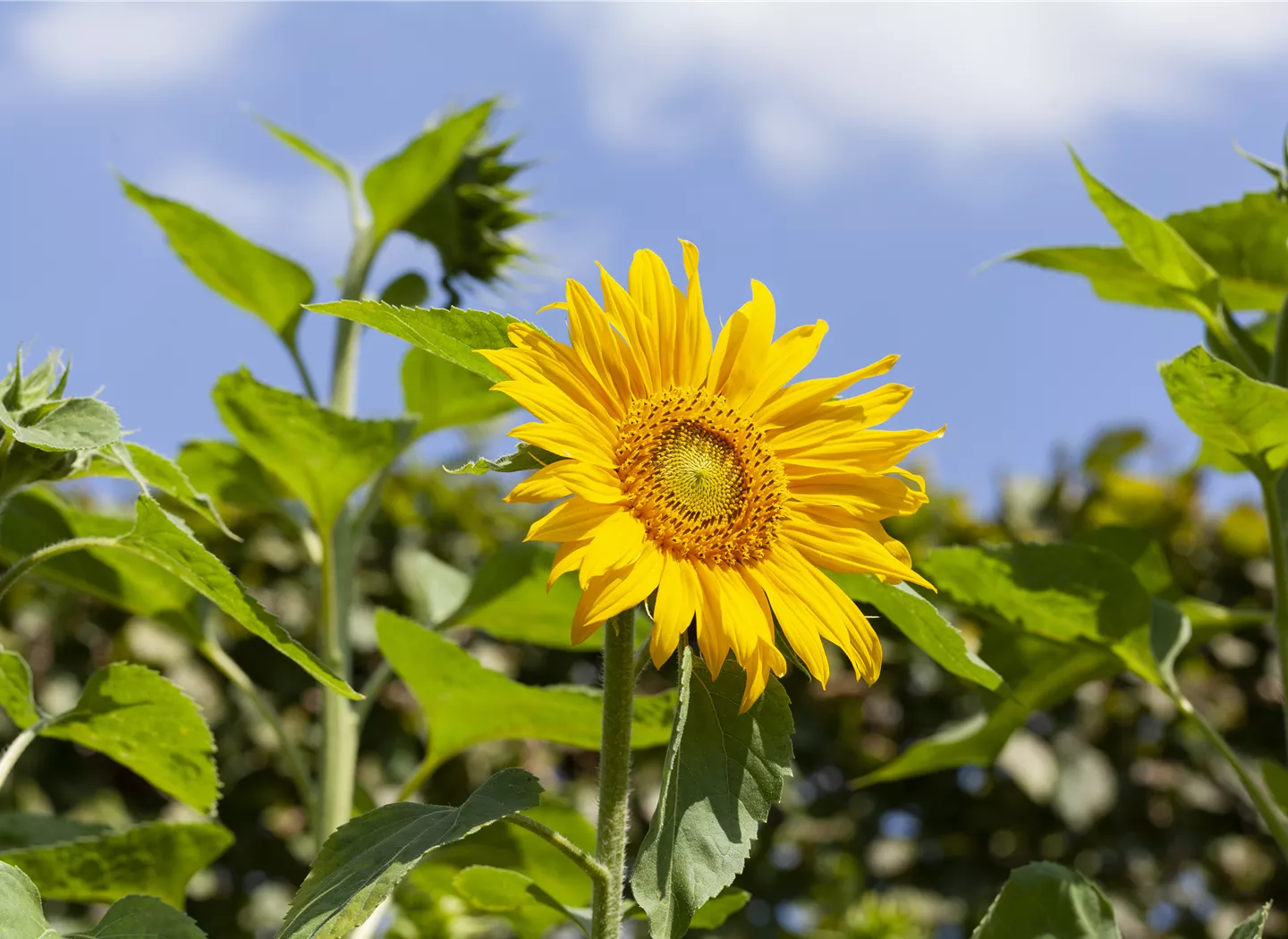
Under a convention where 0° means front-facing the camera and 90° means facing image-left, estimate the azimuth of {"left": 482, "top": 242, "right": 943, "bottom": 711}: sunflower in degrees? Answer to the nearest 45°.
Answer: approximately 0°
